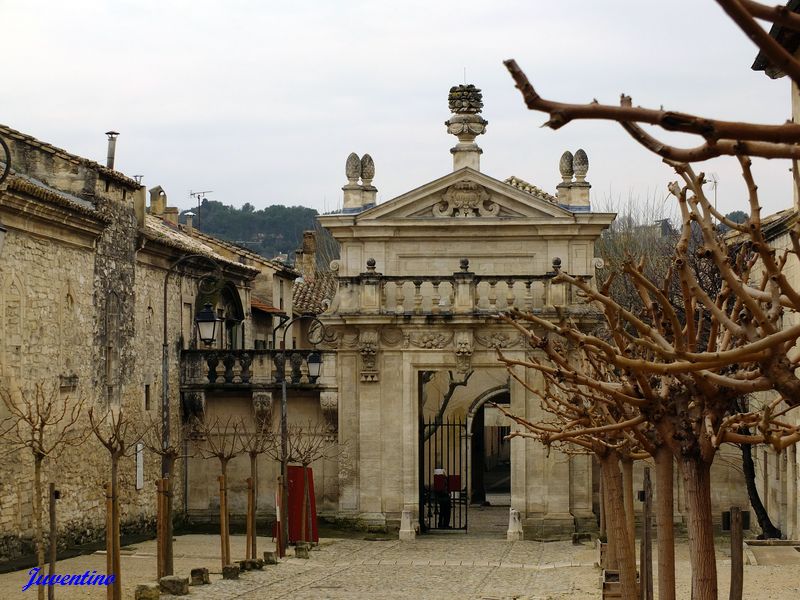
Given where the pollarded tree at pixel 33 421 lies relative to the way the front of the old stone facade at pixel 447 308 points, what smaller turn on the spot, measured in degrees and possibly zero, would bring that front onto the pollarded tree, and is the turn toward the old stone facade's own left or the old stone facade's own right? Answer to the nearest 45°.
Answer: approximately 45° to the old stone facade's own right

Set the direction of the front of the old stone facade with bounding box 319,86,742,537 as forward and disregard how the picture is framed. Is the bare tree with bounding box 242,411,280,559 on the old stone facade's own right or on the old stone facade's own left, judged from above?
on the old stone facade's own right

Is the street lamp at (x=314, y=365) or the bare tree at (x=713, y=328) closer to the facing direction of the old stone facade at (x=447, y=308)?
the bare tree

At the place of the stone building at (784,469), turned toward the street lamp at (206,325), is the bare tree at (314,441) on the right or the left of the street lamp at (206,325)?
right

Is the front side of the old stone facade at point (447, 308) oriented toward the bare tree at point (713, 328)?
yes

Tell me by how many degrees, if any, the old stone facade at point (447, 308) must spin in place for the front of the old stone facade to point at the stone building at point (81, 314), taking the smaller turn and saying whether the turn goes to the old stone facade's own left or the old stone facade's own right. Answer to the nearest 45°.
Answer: approximately 45° to the old stone facade's own right

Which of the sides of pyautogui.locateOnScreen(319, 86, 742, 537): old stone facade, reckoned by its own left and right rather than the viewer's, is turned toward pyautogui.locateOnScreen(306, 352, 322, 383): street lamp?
right

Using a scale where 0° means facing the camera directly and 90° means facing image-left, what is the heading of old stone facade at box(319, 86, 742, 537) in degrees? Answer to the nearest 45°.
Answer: approximately 0°
